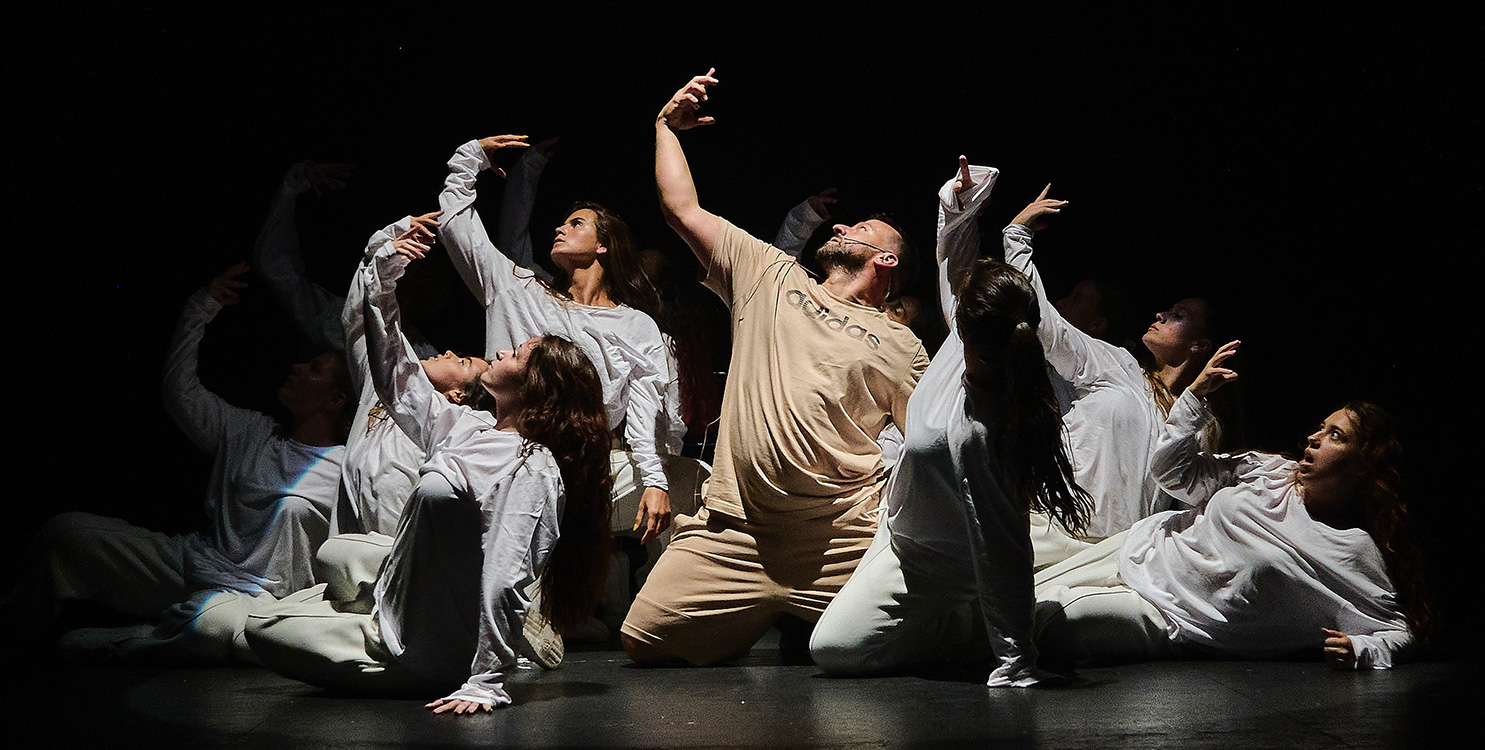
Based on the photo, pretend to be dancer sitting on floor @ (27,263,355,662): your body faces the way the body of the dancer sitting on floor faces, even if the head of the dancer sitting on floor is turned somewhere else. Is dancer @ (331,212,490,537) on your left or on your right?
on your left

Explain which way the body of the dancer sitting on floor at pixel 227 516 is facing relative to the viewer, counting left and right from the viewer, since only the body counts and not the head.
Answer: facing the viewer and to the left of the viewer

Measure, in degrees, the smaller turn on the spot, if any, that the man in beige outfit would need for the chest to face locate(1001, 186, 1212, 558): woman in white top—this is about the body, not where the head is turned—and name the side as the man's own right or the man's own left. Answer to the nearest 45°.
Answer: approximately 135° to the man's own left

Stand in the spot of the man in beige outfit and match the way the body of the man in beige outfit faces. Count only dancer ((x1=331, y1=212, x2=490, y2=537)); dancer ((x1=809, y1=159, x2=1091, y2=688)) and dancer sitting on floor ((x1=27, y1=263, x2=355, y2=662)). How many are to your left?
1

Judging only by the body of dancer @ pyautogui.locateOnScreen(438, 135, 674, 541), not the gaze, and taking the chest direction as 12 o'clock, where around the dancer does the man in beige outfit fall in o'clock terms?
The man in beige outfit is roughly at 9 o'clock from the dancer.

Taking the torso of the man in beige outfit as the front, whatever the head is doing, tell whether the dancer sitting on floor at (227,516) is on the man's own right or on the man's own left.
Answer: on the man's own right

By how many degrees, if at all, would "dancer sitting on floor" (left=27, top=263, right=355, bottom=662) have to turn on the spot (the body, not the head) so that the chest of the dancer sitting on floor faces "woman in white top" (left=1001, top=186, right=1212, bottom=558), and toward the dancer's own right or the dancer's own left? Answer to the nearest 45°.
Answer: approximately 90° to the dancer's own left

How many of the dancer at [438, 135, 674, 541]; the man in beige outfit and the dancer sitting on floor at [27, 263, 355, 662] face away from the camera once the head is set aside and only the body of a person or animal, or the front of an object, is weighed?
0

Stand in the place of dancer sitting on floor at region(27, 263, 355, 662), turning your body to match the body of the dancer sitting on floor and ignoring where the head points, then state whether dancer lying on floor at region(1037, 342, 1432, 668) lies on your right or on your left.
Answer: on your left

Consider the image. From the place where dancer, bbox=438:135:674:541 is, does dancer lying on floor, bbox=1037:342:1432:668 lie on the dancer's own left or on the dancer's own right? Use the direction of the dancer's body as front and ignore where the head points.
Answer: on the dancer's own left

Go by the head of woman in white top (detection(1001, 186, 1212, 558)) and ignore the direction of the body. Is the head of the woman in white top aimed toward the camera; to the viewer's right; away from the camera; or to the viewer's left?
to the viewer's left
